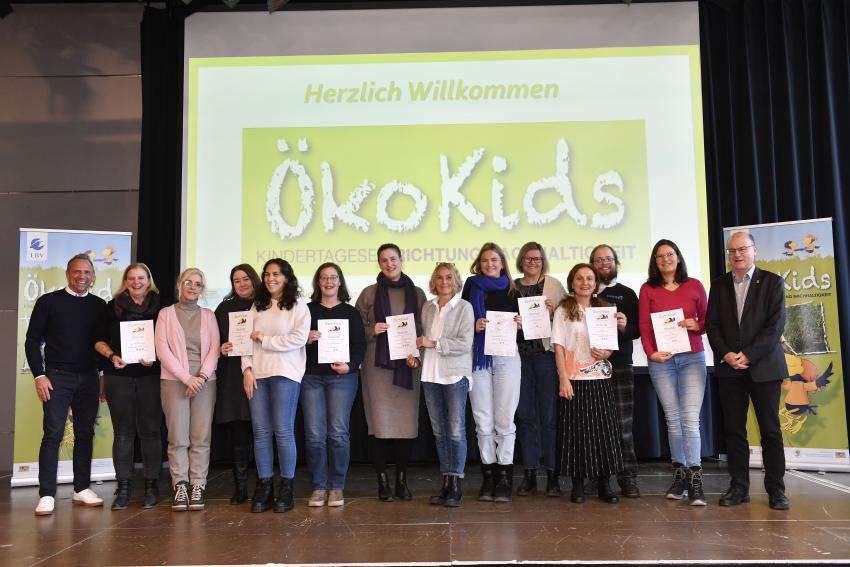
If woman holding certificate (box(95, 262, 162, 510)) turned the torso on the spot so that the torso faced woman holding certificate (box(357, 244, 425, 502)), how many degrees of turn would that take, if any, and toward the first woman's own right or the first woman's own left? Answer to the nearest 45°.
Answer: approximately 45° to the first woman's own left

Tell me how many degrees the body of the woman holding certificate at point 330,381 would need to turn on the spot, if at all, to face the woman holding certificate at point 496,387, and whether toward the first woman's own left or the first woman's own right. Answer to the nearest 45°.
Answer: approximately 90° to the first woman's own left

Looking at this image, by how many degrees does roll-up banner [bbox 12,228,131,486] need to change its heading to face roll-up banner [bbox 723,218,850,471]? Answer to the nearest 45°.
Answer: approximately 45° to its left

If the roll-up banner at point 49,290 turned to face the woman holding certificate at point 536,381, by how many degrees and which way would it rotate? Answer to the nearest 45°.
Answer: approximately 45° to its left
